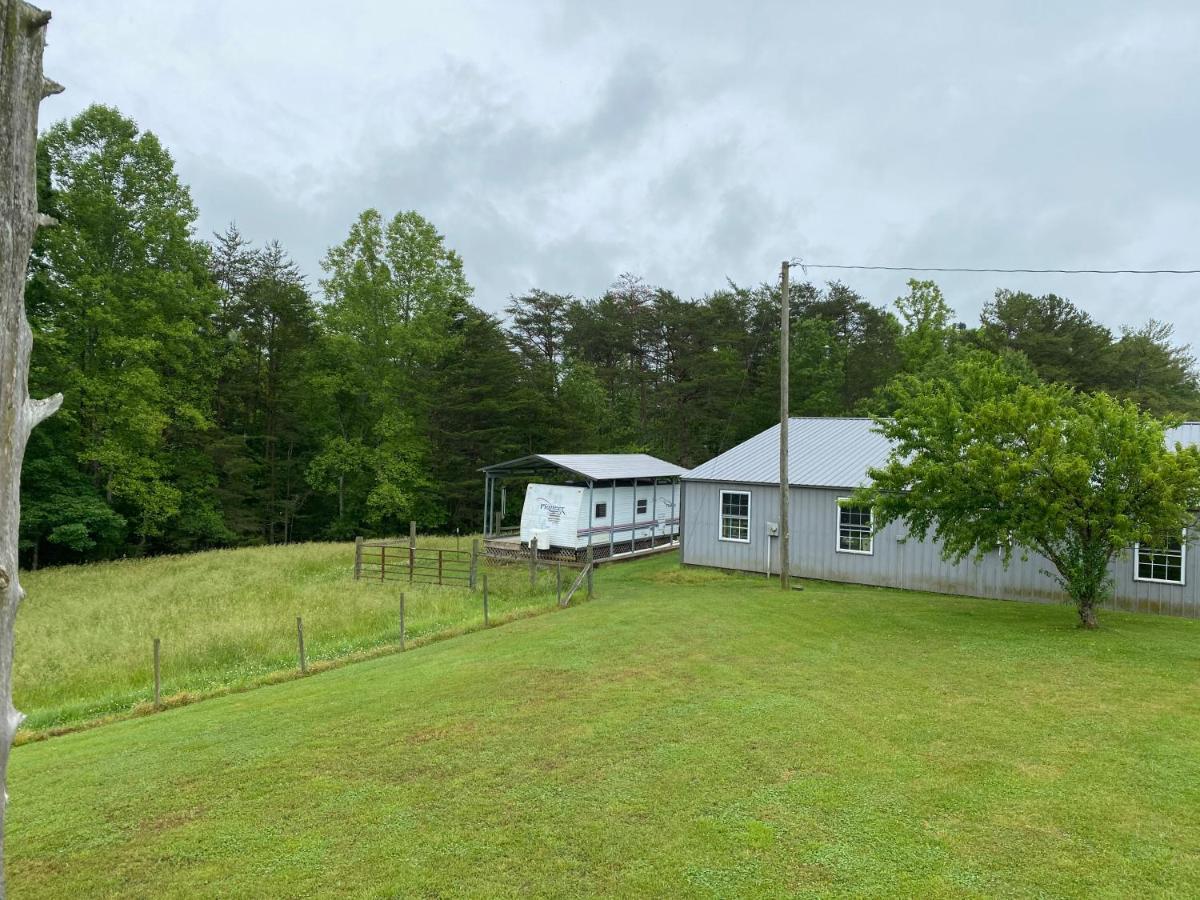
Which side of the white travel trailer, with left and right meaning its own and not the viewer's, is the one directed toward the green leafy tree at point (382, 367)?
right

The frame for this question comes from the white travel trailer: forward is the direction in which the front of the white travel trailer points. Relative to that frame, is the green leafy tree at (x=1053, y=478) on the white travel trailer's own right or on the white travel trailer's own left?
on the white travel trailer's own left

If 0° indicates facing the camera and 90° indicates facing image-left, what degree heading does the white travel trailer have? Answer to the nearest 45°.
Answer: approximately 45°

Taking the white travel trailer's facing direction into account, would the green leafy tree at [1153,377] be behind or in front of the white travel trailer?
behind

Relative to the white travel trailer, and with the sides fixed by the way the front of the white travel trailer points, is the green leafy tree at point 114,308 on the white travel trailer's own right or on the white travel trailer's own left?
on the white travel trailer's own right

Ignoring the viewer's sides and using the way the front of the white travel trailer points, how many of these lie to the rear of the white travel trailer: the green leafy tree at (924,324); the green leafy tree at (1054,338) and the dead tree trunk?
2

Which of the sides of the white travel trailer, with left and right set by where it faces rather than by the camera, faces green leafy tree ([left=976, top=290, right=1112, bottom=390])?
back

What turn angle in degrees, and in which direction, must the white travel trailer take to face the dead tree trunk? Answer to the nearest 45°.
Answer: approximately 45° to its left

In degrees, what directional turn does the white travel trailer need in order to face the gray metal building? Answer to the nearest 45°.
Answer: approximately 90° to its left

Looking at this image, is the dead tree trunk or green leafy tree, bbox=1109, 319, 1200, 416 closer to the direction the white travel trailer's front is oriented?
the dead tree trunk
